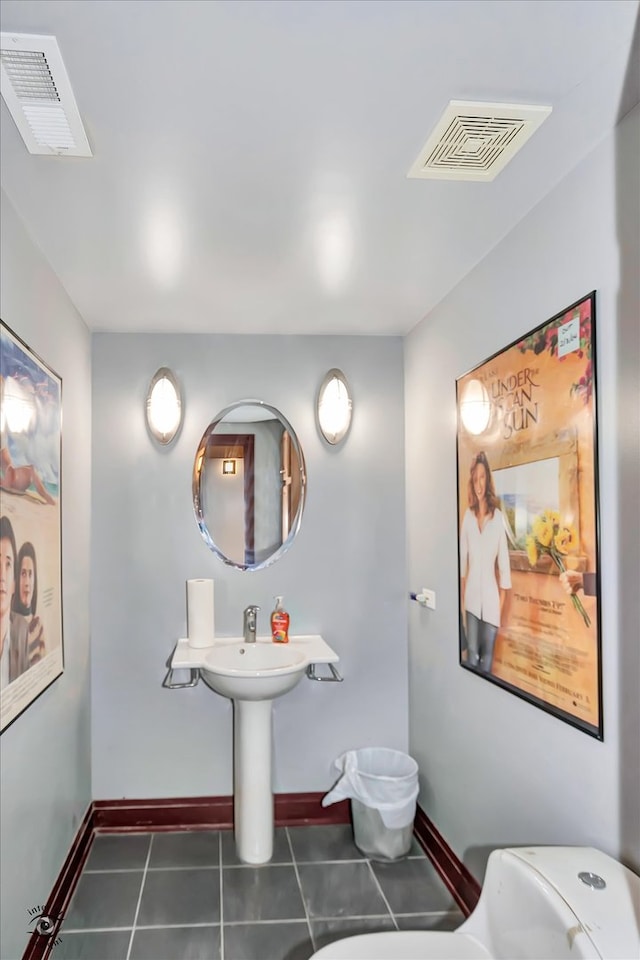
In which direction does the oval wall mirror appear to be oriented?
toward the camera

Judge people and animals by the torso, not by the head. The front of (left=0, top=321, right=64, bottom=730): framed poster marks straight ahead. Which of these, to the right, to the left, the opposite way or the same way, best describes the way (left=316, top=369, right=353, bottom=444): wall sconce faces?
to the right

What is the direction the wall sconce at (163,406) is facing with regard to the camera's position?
facing the viewer

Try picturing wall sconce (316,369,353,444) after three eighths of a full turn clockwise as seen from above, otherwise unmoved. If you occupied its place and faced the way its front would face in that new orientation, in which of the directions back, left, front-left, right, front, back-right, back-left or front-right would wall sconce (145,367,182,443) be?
front-left

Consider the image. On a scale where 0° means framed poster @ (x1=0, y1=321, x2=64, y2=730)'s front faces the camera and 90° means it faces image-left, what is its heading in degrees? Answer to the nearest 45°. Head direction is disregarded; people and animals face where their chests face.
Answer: approximately 270°

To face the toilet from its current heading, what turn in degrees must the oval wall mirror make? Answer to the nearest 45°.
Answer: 0° — it already faces it

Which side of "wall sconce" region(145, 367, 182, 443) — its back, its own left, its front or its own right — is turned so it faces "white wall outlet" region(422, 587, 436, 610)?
left

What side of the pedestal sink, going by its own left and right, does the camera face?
front

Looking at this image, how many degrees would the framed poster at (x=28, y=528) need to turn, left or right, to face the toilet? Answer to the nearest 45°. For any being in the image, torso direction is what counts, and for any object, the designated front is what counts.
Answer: approximately 45° to its right

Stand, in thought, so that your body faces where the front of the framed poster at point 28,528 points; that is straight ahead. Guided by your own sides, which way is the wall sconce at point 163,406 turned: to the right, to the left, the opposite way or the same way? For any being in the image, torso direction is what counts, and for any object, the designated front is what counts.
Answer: to the right

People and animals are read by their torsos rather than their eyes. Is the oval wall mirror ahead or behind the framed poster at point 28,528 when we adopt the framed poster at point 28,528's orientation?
ahead

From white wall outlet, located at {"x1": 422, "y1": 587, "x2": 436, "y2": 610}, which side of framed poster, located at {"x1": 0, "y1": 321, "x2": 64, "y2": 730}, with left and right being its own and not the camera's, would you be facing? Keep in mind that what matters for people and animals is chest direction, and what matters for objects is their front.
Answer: front
